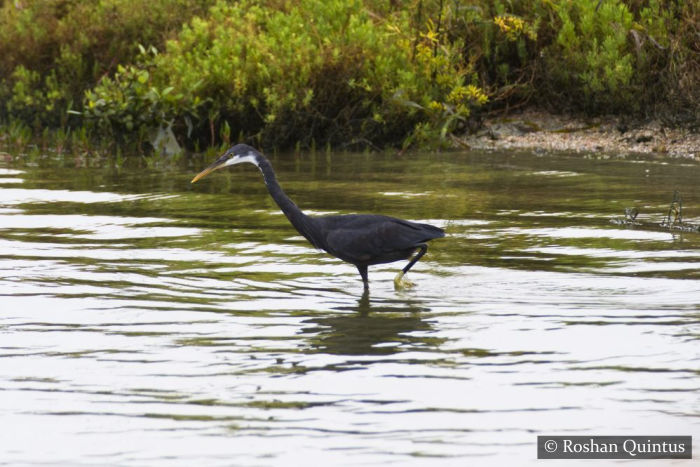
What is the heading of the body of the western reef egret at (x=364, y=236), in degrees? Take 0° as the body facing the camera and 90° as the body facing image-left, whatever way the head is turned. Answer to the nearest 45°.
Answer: approximately 90°

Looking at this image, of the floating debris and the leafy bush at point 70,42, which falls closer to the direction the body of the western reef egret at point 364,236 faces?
the leafy bush

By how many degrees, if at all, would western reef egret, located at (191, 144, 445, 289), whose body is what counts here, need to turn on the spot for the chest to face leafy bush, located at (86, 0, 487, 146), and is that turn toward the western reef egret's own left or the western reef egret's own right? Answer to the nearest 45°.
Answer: approximately 90° to the western reef egret's own right

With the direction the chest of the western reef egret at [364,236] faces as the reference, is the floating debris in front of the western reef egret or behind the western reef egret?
behind

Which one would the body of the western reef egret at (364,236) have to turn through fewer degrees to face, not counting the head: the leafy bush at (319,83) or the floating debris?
the leafy bush

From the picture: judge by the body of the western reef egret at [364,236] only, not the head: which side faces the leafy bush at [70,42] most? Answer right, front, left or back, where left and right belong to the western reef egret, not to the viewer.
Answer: right
